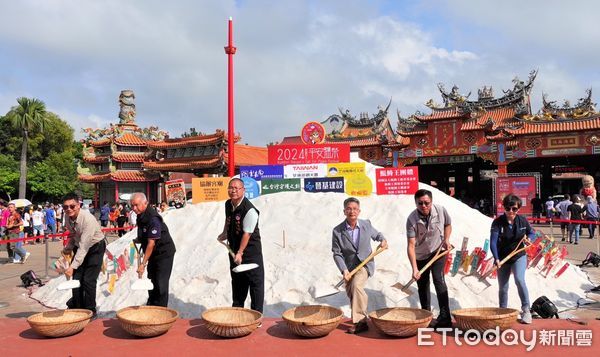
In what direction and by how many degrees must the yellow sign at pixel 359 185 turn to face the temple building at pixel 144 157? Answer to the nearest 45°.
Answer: approximately 135° to its right

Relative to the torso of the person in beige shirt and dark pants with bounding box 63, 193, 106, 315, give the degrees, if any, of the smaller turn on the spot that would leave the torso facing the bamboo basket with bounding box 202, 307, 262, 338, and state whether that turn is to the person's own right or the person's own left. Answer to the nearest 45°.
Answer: approximately 90° to the person's own left

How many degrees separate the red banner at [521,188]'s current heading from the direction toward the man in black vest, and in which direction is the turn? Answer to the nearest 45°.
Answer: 0° — it already faces them

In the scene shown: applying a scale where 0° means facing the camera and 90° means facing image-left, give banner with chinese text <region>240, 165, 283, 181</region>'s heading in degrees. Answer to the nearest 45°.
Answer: approximately 0°

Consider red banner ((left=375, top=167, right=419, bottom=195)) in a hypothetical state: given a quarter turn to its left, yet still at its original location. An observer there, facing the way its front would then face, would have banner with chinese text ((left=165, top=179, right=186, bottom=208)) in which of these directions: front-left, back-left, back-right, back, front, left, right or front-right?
back-left
